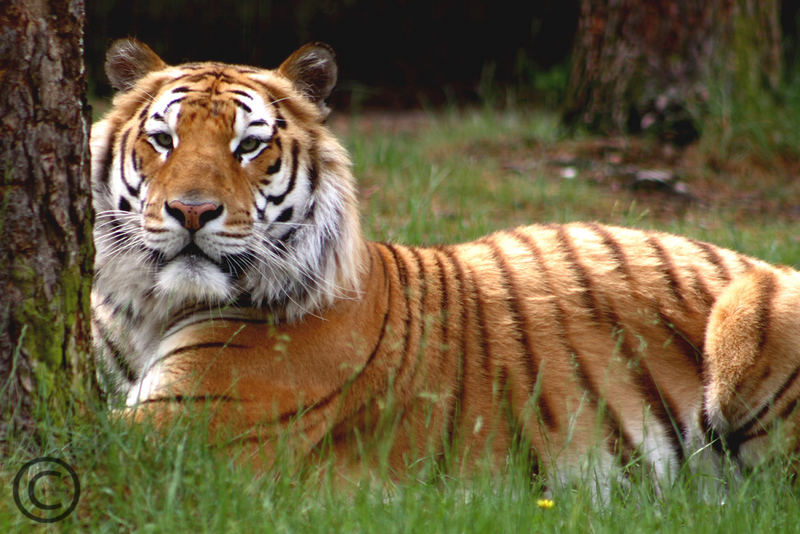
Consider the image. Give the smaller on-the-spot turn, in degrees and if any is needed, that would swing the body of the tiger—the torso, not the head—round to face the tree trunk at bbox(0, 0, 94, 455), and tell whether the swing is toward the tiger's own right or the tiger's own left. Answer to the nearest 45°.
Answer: approximately 45° to the tiger's own left

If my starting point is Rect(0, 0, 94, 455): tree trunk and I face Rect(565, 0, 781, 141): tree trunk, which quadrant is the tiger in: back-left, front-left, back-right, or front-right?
front-right

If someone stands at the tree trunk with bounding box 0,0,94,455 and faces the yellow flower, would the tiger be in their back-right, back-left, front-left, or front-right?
front-left

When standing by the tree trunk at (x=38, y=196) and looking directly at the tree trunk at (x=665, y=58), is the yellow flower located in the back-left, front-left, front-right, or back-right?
front-right

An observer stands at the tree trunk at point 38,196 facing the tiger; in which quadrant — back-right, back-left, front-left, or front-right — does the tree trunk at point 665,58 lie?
front-left

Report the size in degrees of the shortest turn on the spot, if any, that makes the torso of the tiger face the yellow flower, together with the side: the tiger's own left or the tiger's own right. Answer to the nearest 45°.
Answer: approximately 135° to the tiger's own left

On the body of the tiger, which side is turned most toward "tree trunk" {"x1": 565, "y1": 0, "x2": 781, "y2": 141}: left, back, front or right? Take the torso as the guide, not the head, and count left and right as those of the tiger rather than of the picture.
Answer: right

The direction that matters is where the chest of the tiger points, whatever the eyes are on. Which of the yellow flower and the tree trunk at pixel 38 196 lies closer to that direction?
the tree trunk

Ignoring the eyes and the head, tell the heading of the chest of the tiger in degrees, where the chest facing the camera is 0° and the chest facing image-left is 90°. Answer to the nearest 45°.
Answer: approximately 90°
